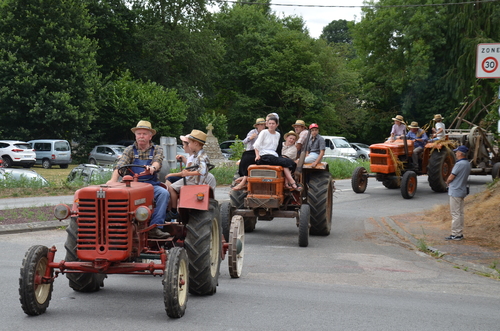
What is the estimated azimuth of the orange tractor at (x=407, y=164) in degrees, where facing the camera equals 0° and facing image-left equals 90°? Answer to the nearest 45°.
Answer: approximately 45°

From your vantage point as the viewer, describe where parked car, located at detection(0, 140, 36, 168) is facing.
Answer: facing away from the viewer and to the left of the viewer

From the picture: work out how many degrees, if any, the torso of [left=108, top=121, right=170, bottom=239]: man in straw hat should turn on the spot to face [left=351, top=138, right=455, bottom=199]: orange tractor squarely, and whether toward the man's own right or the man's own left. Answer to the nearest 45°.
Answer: approximately 135° to the man's own left
